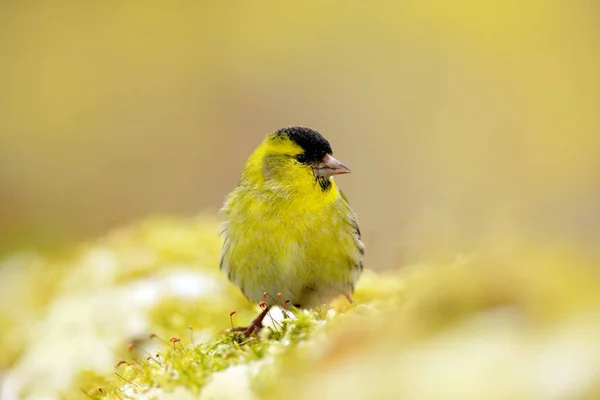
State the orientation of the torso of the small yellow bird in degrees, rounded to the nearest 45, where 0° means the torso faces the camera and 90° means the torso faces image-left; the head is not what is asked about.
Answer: approximately 0°
